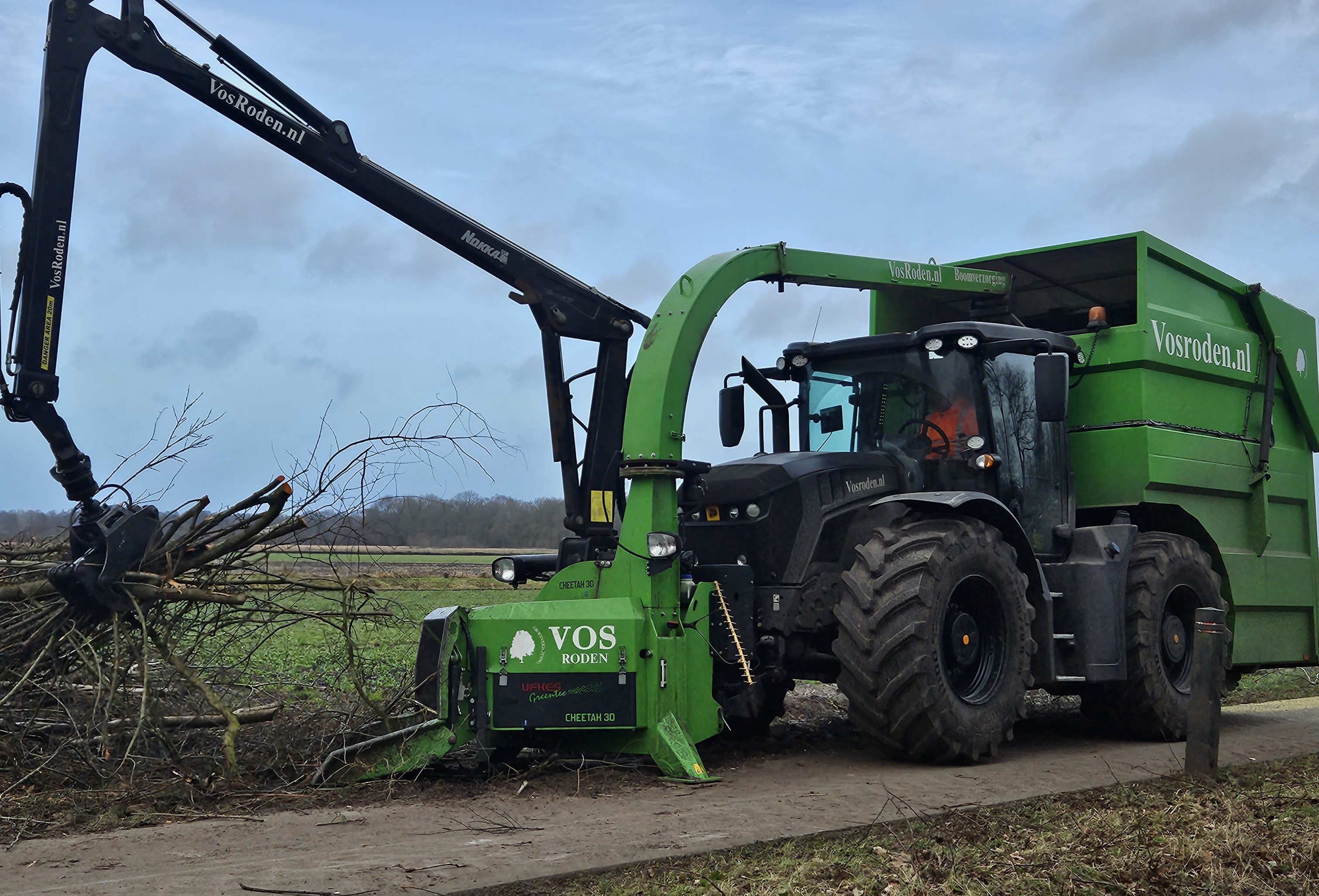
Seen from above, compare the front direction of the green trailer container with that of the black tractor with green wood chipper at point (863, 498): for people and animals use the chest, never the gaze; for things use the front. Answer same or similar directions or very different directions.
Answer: same or similar directions

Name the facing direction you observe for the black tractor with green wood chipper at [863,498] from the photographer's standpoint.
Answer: facing the viewer and to the left of the viewer

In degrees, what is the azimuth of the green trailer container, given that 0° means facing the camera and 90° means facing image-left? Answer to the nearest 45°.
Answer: approximately 45°

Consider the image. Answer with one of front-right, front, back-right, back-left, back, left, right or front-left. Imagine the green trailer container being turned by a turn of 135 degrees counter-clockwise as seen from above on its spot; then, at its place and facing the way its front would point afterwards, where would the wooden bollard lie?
right
